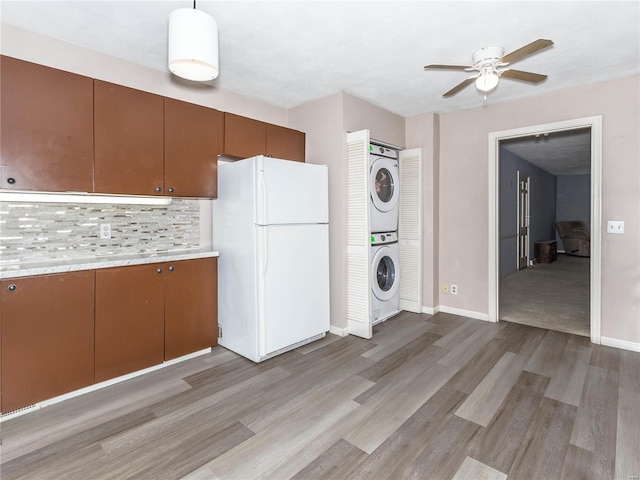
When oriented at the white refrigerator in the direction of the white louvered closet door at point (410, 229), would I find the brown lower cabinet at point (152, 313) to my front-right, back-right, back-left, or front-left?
back-left

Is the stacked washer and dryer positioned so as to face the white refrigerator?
no

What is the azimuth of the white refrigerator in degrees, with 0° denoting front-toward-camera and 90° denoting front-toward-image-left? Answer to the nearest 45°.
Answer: approximately 315°

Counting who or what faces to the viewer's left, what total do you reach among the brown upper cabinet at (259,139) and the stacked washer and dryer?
0

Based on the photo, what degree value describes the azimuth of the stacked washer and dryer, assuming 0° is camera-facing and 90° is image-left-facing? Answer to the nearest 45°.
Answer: approximately 315°

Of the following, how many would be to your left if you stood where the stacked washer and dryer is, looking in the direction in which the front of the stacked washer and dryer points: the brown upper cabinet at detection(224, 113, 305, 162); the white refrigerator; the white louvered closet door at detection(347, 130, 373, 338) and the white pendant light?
0

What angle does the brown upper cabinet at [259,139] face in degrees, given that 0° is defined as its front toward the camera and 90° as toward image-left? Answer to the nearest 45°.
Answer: approximately 315°

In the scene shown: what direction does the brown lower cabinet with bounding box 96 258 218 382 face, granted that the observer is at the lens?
facing the viewer and to the right of the viewer

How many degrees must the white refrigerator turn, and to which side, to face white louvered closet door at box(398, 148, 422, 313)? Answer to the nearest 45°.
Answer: approximately 90° to its left

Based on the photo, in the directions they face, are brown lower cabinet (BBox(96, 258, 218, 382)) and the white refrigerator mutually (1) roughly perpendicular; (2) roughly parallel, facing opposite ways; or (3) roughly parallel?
roughly parallel

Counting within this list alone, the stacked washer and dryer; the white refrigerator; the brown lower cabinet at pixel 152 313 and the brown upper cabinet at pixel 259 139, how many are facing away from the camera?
0

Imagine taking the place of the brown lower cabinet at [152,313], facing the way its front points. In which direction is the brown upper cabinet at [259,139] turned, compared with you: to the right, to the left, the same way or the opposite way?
the same way

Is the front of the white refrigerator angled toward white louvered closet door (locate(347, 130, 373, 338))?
no

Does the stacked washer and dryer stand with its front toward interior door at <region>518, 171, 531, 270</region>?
no

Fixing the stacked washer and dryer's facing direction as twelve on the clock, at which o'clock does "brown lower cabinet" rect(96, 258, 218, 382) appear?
The brown lower cabinet is roughly at 3 o'clock from the stacked washer and dryer.

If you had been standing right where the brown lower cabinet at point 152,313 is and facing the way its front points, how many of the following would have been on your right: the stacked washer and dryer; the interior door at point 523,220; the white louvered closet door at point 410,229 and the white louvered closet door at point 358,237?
0
